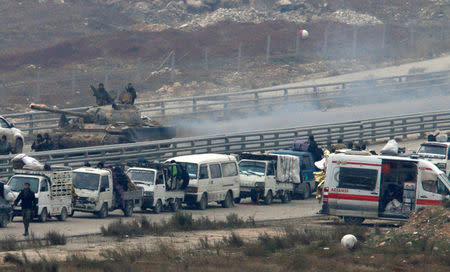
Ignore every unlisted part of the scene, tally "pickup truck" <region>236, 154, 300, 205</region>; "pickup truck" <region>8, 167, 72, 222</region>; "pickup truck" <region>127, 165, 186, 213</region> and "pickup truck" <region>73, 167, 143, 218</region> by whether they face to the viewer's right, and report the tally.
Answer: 0

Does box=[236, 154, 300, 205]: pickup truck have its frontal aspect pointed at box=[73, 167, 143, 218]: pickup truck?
yes

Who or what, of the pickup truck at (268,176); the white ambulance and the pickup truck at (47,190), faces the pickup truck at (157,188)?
the pickup truck at (268,176)

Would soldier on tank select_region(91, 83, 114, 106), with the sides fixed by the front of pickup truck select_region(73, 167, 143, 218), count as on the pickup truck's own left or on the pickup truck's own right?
on the pickup truck's own right

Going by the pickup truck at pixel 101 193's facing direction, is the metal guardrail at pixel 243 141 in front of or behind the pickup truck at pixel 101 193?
behind

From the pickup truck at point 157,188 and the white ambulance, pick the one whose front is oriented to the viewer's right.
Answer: the white ambulance

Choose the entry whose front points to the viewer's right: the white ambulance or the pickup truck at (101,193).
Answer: the white ambulance

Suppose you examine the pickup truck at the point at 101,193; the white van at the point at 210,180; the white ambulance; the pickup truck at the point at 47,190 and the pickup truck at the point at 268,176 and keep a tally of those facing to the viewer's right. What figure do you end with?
1

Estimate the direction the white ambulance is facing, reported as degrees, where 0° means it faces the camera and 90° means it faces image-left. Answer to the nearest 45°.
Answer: approximately 270°

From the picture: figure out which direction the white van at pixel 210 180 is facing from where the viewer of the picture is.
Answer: facing the viewer and to the left of the viewer

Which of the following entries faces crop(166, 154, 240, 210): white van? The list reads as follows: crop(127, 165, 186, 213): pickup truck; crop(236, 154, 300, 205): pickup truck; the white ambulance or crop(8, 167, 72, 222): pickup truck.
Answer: crop(236, 154, 300, 205): pickup truck

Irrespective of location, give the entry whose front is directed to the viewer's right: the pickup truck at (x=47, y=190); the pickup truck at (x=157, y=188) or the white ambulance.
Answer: the white ambulance
